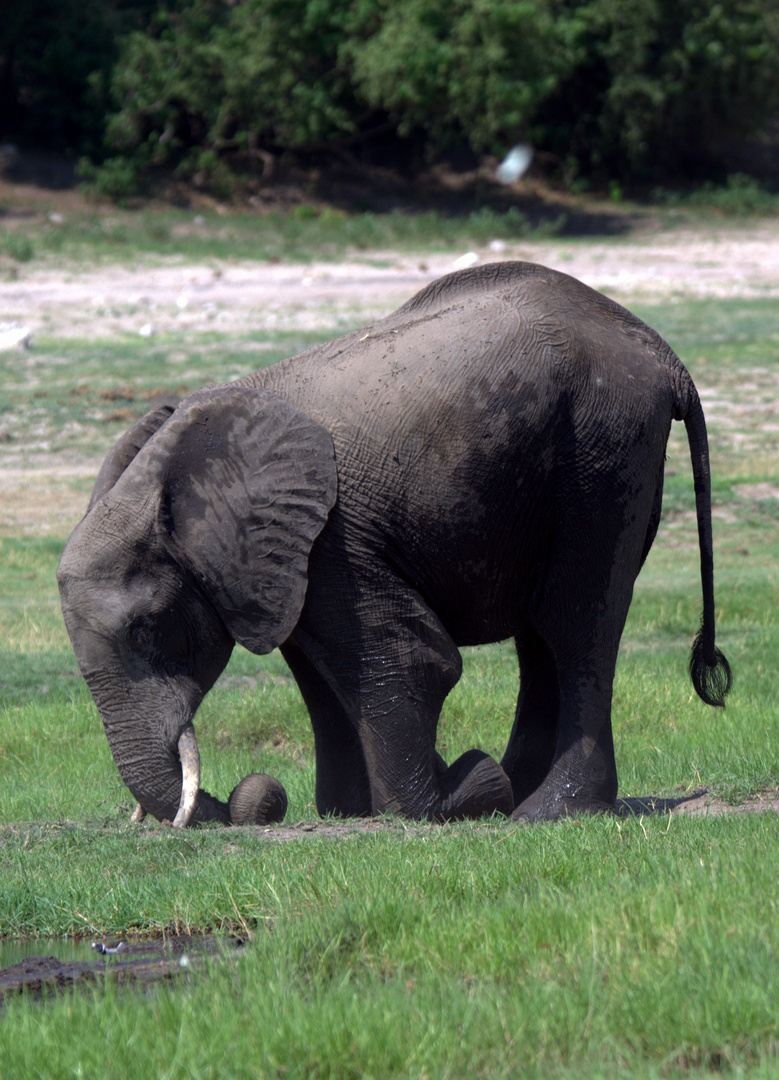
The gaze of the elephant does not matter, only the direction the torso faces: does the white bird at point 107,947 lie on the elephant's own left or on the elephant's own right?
on the elephant's own left

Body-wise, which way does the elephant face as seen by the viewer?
to the viewer's left
